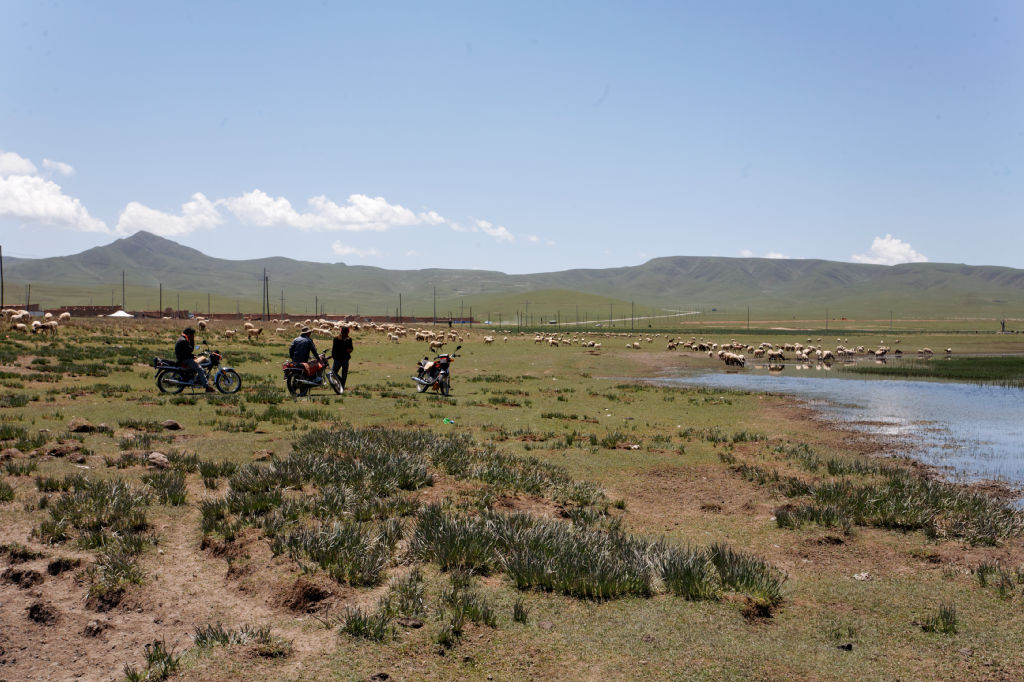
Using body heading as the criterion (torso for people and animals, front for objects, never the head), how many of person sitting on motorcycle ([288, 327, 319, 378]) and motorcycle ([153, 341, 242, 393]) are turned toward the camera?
0

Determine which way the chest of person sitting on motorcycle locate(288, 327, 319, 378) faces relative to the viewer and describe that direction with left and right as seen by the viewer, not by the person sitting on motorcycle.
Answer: facing away from the viewer and to the right of the viewer

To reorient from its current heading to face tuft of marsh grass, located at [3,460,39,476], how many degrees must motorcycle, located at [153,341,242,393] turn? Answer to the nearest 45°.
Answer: approximately 90° to its right

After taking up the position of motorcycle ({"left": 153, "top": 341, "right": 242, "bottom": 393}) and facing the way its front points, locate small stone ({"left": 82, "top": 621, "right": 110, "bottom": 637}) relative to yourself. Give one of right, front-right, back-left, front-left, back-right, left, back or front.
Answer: right

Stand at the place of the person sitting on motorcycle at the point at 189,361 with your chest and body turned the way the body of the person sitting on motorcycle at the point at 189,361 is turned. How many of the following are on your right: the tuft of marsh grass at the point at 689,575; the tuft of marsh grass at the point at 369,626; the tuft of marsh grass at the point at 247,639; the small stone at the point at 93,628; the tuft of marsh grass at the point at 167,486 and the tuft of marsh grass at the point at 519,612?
6

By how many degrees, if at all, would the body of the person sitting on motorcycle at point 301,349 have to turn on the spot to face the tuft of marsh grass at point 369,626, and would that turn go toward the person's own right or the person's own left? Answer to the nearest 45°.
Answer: approximately 135° to the person's own right

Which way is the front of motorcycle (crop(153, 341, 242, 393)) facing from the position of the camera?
facing to the right of the viewer

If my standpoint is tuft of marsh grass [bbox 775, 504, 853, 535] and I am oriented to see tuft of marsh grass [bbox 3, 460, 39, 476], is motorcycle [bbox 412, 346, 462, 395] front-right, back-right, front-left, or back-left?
front-right

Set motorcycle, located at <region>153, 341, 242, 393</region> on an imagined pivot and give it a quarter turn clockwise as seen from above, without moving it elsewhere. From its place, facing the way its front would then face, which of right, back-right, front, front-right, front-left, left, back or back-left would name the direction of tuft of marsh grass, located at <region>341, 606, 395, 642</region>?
front

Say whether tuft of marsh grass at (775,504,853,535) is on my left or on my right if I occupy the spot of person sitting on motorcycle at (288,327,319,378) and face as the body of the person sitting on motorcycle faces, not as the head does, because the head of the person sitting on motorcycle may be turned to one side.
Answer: on my right

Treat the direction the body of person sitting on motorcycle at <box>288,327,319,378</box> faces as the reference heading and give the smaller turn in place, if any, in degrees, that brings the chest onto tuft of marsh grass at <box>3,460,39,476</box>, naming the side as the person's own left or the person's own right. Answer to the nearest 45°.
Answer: approximately 135° to the person's own right

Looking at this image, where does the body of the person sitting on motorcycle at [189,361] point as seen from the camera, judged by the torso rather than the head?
to the viewer's right

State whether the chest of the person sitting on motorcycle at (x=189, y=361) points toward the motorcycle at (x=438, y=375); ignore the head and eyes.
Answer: yes

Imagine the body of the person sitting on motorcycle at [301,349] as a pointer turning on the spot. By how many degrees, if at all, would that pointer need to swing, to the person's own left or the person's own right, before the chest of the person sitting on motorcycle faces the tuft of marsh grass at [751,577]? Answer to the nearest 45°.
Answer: approximately 135° to the person's own right
